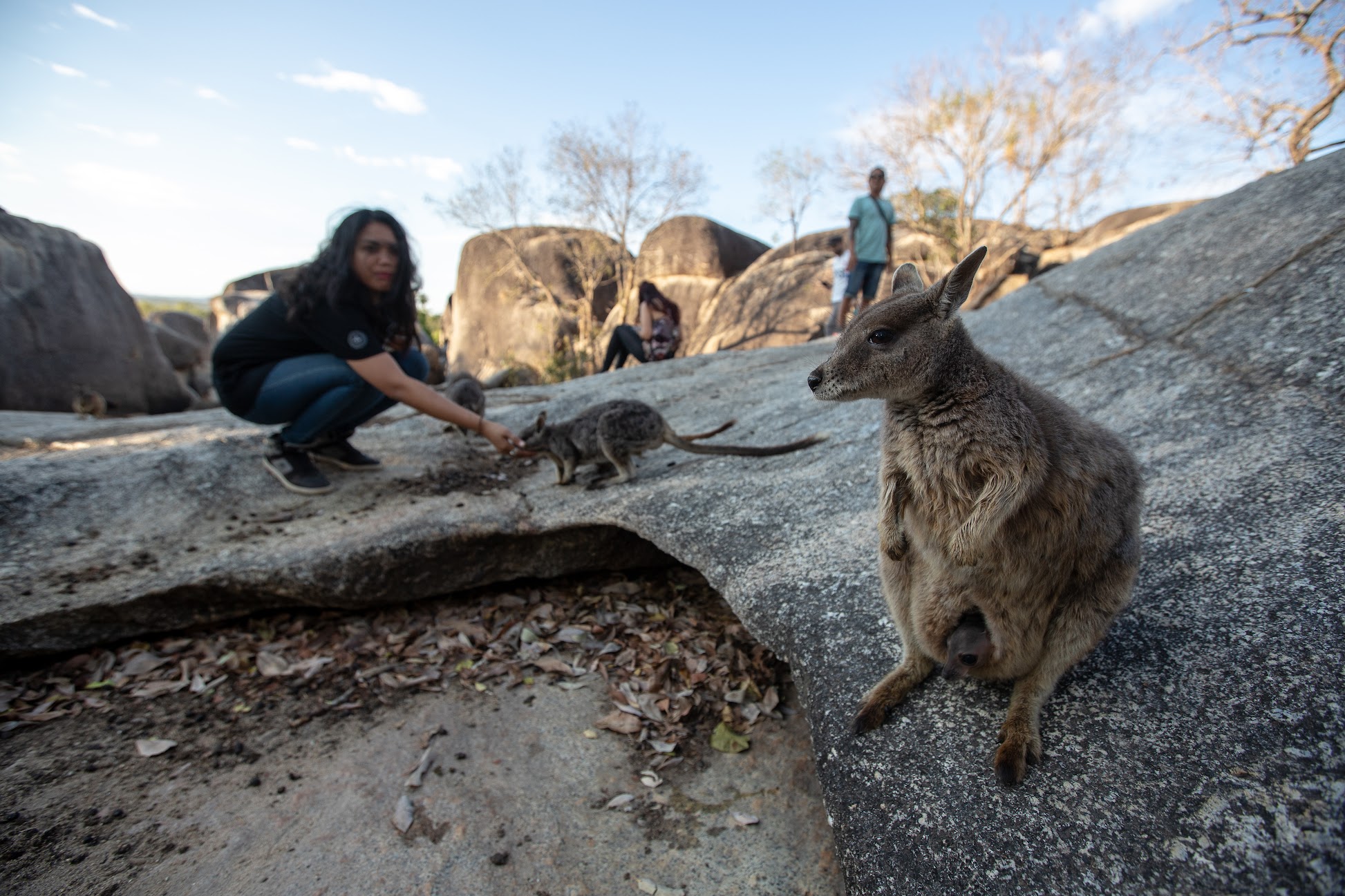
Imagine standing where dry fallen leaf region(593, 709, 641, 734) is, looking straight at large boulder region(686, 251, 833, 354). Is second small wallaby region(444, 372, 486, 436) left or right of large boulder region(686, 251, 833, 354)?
left

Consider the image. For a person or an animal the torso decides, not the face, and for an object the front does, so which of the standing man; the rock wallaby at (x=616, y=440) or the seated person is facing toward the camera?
the standing man

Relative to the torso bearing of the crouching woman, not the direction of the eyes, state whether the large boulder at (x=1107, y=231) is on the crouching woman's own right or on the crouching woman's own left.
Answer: on the crouching woman's own left

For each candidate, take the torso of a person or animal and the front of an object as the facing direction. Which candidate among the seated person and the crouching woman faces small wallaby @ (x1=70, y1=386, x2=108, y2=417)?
the seated person

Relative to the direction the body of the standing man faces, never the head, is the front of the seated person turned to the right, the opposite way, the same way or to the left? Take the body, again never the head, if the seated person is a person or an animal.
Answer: to the right

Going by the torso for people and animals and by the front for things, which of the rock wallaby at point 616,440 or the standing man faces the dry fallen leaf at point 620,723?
the standing man

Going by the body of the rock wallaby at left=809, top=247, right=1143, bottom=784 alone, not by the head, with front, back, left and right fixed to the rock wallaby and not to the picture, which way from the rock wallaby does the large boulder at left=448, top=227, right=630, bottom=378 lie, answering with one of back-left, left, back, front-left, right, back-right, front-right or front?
right

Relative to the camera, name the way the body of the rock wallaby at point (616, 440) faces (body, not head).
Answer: to the viewer's left

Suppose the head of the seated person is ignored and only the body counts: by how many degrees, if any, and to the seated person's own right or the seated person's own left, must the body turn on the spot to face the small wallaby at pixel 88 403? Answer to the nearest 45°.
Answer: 0° — they already face it

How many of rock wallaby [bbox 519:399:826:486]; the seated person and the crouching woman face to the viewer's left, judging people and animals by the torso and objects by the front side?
2

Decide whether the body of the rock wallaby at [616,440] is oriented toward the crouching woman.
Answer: yes

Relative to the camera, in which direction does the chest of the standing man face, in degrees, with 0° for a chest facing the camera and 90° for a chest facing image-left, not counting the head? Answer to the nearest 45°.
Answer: approximately 0°

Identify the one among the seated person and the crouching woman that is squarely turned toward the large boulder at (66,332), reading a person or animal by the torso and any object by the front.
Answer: the seated person

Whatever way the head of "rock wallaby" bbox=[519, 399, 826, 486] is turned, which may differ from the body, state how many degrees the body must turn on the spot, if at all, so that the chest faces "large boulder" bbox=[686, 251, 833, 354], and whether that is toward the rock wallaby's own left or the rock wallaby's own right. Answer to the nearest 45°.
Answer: approximately 90° to the rock wallaby's own right

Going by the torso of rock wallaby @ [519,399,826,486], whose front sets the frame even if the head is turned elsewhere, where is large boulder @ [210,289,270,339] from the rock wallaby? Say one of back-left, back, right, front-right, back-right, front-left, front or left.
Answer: front-right

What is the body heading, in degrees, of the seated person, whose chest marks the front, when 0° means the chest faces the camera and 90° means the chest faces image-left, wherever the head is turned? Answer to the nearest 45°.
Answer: approximately 90°

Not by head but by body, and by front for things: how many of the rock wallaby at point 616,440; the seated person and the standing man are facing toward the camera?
1
